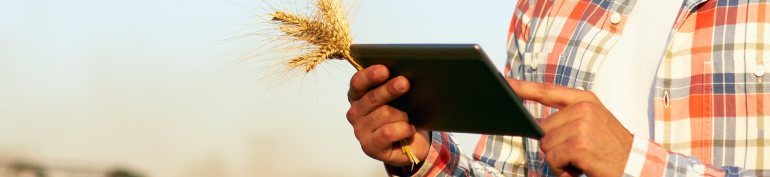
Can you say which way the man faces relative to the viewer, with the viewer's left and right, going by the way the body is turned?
facing the viewer and to the left of the viewer
